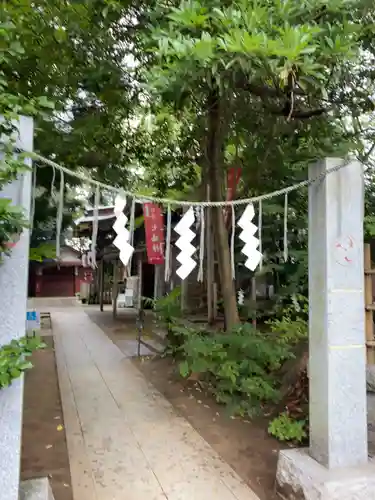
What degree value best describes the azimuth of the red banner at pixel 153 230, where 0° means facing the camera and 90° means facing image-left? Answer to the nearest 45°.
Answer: approximately 0°

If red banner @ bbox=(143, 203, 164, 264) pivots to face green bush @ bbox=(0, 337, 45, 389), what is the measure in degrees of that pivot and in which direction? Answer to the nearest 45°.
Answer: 0° — it already faces it

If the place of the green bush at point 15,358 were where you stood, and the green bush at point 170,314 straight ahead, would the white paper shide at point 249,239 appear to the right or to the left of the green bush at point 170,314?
right

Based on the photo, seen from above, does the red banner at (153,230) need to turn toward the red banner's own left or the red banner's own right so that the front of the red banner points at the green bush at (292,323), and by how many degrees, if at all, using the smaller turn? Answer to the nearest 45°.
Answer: approximately 45° to the red banner's own left

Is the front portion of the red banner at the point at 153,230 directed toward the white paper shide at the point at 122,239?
yes
